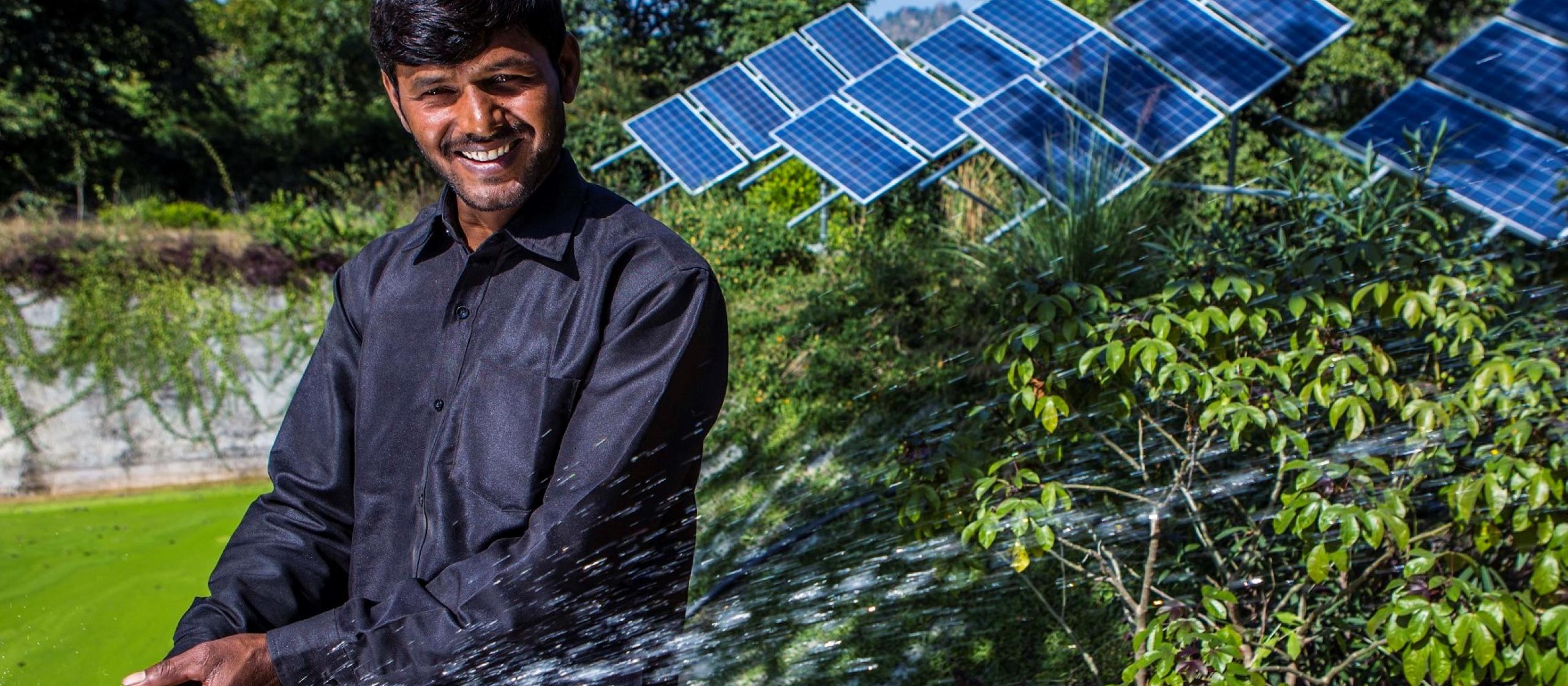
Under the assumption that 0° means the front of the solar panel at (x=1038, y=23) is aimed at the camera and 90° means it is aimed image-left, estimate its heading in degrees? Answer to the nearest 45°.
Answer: approximately 45°

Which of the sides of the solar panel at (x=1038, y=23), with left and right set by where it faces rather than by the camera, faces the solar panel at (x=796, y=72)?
right

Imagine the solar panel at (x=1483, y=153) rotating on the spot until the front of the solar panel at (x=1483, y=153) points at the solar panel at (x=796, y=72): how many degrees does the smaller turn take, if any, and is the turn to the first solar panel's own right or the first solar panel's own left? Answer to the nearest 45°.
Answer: approximately 90° to the first solar panel's own right
